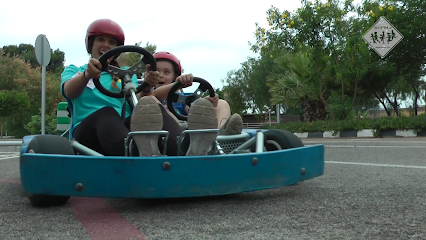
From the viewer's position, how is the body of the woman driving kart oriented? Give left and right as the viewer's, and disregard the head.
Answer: facing the viewer and to the right of the viewer

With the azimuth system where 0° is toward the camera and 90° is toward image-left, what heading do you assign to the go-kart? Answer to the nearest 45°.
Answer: approximately 315°

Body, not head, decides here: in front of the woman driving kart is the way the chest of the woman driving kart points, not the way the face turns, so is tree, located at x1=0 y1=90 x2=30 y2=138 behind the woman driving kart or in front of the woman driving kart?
behind
